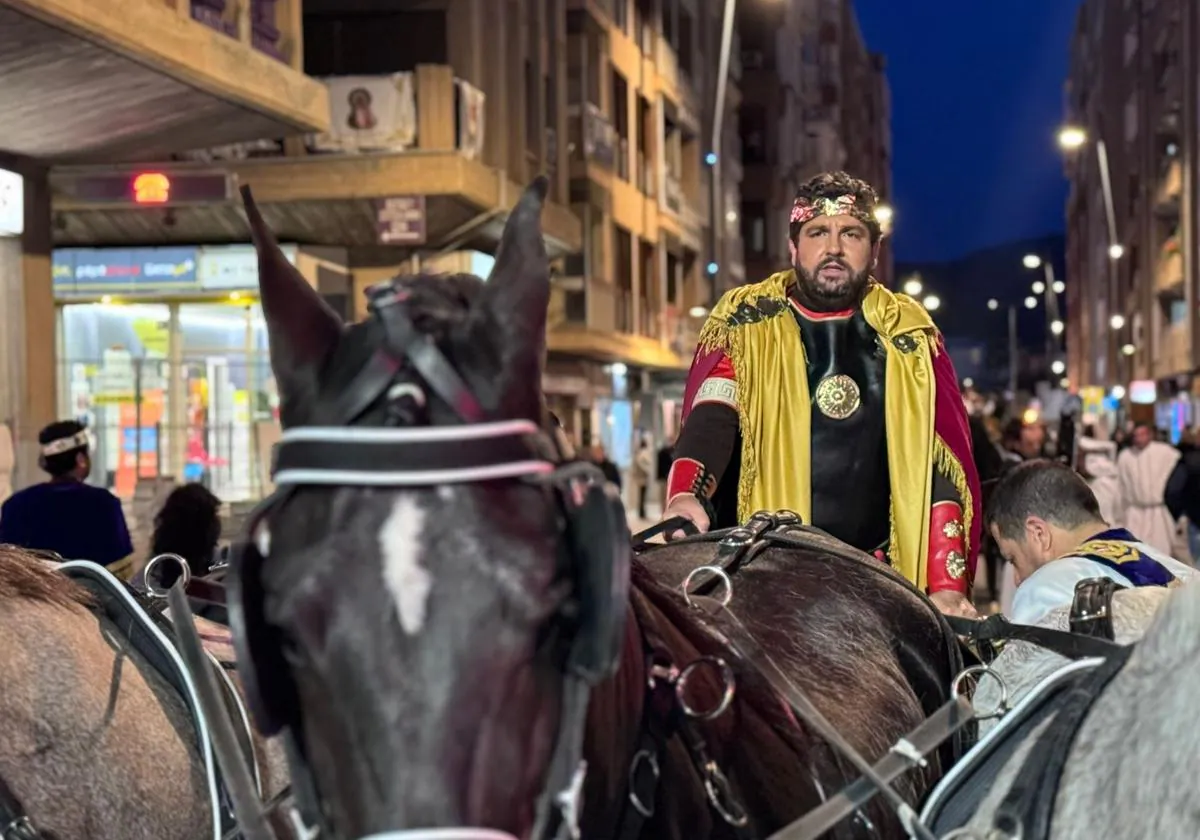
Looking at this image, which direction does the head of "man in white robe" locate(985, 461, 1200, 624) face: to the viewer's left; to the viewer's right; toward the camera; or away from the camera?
to the viewer's left

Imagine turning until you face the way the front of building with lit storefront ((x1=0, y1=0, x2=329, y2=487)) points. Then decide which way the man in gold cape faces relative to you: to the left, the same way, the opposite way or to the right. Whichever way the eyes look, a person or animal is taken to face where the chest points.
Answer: to the right

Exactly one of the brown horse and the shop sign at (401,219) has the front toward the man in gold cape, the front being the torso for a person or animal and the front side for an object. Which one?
the shop sign

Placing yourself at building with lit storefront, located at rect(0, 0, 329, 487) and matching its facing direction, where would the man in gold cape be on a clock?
The man in gold cape is roughly at 1 o'clock from the building with lit storefront.

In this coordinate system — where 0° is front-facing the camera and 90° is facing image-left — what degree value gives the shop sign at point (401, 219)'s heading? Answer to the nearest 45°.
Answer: approximately 0°

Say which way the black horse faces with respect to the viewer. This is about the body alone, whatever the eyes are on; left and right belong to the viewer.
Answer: facing the viewer and to the left of the viewer

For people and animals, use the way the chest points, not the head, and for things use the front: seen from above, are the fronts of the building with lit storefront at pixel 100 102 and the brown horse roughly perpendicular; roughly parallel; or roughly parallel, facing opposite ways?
roughly perpendicular

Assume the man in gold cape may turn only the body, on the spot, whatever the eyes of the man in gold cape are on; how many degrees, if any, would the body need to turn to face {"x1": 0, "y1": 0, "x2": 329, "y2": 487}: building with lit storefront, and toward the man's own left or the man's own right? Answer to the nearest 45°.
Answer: approximately 135° to the man's own right

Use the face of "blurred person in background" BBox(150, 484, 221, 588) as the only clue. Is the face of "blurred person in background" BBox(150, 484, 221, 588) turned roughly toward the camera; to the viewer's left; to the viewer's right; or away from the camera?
away from the camera

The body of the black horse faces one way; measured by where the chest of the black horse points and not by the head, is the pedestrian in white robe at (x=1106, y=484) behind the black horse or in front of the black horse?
behind

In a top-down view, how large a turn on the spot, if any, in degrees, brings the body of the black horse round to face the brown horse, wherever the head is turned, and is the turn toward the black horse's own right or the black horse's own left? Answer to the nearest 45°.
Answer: approximately 90° to the black horse's own right

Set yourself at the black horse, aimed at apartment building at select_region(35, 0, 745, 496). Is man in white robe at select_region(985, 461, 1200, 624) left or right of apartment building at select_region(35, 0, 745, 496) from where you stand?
right
